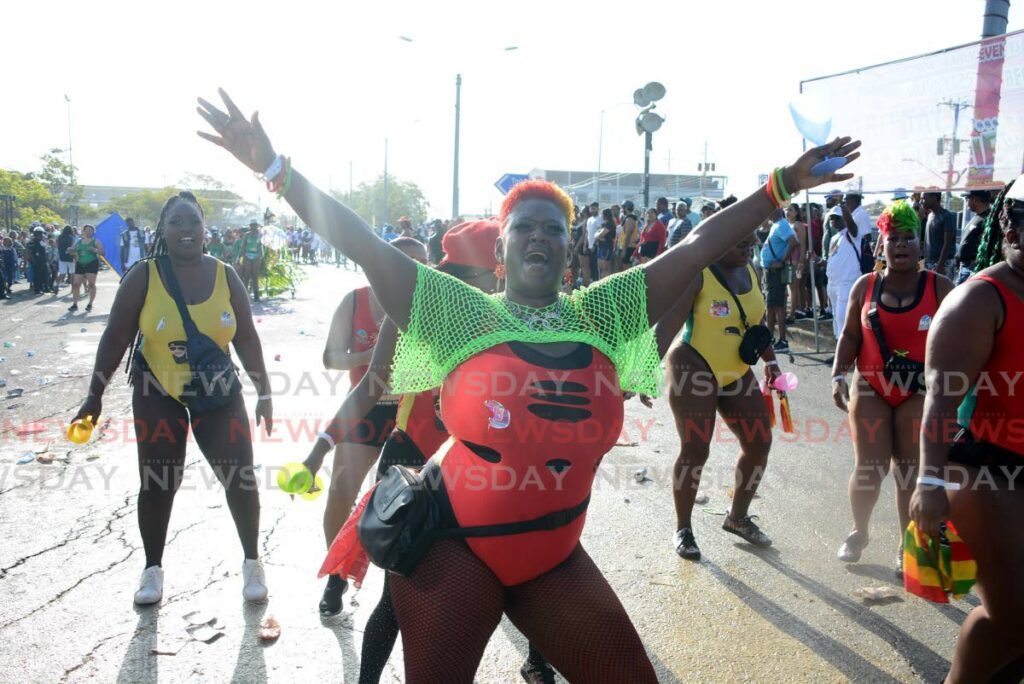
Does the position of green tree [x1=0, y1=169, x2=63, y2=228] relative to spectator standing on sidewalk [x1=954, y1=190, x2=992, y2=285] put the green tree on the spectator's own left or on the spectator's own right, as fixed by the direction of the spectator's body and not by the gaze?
on the spectator's own right

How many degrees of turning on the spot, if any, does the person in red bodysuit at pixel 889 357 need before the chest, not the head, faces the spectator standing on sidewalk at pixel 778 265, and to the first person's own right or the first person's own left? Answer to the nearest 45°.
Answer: approximately 180°

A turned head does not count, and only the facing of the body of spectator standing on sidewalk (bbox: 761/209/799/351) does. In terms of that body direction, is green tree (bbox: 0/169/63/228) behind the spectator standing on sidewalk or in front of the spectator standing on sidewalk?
in front

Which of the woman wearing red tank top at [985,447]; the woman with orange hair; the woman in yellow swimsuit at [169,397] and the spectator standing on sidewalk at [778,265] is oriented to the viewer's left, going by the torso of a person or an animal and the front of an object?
the spectator standing on sidewalk

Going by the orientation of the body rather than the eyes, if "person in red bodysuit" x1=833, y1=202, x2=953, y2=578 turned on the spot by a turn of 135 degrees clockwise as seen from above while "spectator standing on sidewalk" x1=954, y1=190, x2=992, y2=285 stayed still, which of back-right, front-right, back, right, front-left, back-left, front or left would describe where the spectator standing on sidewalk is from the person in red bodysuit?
front-right

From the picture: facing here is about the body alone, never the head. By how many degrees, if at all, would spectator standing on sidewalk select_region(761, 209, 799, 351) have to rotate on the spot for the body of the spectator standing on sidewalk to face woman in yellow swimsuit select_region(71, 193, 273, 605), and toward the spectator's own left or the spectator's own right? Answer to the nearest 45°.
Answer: approximately 90° to the spectator's own left

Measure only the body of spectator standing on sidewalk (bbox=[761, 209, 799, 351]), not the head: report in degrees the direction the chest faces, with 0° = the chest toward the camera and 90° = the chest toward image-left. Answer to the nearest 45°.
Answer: approximately 90°

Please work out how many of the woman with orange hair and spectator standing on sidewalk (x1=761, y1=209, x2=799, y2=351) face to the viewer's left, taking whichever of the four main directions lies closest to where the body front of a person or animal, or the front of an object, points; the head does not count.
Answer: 1

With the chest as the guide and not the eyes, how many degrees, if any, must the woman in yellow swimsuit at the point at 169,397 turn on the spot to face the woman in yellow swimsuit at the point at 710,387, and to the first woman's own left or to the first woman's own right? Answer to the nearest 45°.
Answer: approximately 90° to the first woman's own left

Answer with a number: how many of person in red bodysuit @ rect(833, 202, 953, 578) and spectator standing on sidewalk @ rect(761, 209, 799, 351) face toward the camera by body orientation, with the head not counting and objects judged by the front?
1
